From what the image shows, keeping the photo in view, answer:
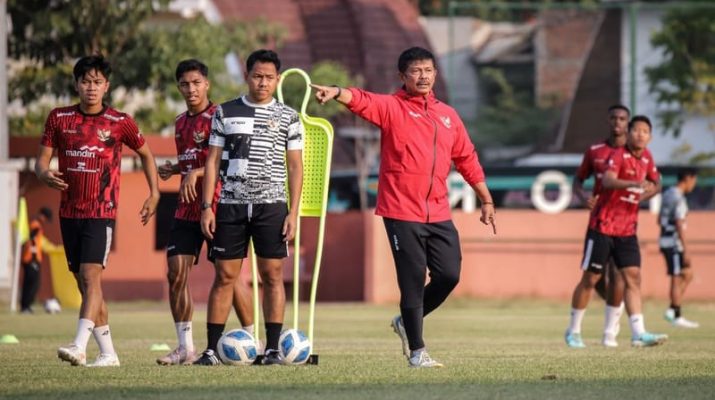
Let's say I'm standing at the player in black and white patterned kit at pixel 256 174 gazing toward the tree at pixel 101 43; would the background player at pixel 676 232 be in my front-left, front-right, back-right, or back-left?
front-right

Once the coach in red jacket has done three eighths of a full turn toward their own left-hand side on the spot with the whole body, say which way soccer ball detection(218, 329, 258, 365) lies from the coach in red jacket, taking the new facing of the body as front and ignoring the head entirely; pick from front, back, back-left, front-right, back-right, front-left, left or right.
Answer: left

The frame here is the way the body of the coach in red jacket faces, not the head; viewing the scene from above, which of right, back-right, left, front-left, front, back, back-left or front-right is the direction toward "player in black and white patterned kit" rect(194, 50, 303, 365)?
back-right

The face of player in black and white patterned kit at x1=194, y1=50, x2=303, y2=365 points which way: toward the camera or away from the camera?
toward the camera

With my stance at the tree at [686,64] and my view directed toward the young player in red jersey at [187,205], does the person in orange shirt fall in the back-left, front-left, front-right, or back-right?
front-right
